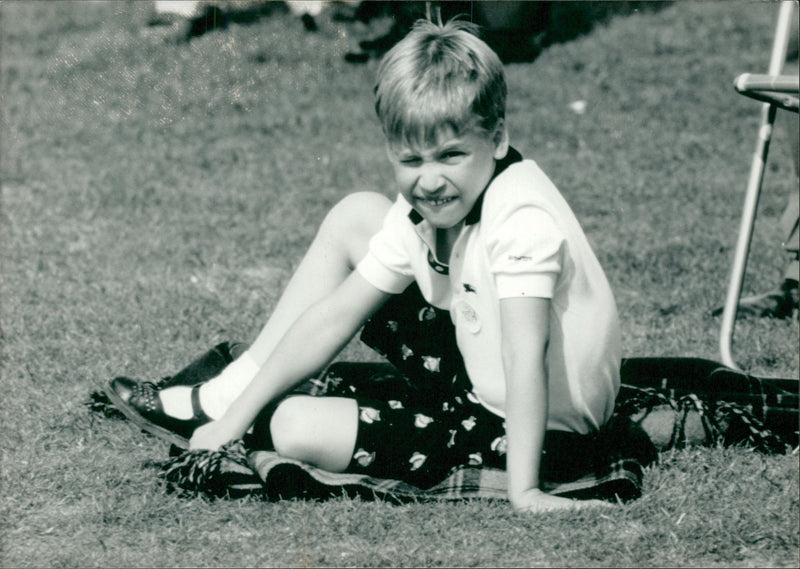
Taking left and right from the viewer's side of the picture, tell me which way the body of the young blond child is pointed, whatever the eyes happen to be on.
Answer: facing the viewer and to the left of the viewer

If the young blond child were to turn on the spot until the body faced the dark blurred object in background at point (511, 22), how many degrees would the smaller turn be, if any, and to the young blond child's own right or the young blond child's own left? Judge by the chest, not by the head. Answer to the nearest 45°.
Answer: approximately 135° to the young blond child's own right
